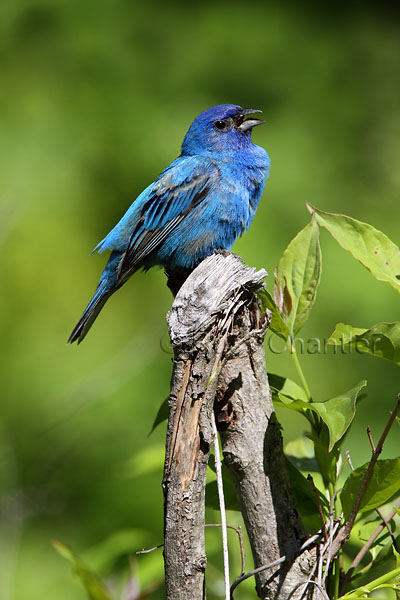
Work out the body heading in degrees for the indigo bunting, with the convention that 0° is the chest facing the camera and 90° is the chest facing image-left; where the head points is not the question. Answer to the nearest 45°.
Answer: approximately 270°

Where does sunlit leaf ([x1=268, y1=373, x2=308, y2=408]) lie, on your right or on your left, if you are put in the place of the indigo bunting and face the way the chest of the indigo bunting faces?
on your left

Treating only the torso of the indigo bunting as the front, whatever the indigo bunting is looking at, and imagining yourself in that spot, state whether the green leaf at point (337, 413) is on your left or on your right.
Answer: on your right
